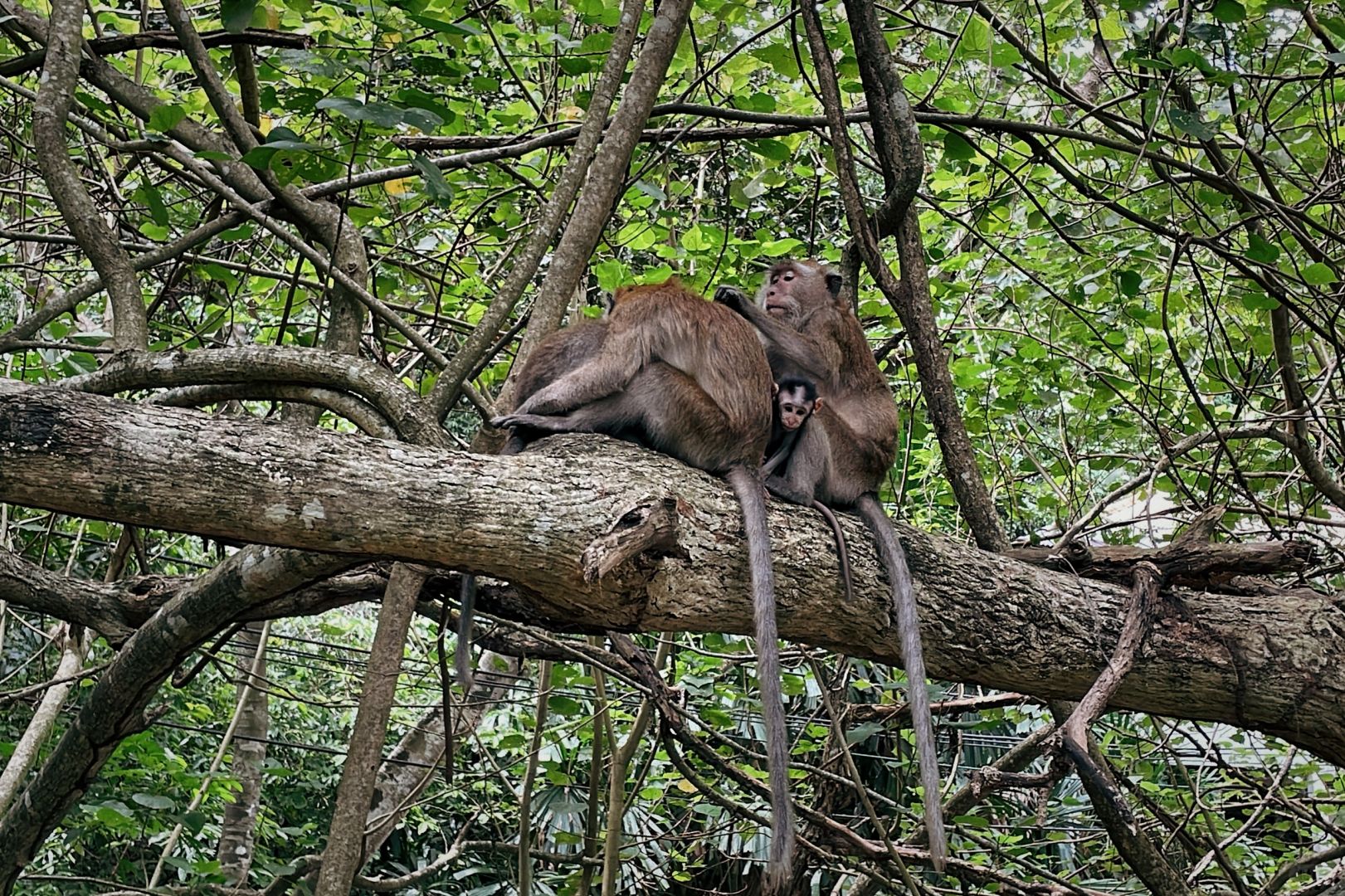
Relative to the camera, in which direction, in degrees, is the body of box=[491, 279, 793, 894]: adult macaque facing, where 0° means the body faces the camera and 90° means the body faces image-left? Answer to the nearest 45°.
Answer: approximately 90°

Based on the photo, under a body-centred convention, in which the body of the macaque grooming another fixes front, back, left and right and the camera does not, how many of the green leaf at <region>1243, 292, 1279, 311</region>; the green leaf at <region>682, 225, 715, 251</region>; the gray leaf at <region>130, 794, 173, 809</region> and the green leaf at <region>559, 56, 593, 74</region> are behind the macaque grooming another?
1

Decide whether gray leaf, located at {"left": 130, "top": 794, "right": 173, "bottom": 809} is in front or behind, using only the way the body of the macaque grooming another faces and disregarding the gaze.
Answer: in front

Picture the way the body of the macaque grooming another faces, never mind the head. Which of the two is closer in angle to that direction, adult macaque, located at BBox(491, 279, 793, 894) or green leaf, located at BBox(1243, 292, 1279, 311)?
the adult macaque

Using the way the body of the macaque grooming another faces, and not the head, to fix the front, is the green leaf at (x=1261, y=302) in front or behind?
behind

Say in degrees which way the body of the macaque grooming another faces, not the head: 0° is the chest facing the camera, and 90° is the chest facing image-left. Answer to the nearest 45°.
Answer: approximately 90°

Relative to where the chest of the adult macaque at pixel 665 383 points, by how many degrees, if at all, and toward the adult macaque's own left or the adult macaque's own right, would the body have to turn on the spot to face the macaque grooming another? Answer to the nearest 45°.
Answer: approximately 135° to the adult macaque's own right

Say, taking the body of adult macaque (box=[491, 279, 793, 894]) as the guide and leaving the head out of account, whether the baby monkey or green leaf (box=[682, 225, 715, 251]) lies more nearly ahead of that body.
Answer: the green leaf

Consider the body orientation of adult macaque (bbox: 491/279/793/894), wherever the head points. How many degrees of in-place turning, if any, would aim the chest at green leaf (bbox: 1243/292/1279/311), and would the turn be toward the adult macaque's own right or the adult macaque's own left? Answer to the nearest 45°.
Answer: approximately 180°

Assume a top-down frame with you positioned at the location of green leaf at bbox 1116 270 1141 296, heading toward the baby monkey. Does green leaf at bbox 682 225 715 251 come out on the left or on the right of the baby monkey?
right
